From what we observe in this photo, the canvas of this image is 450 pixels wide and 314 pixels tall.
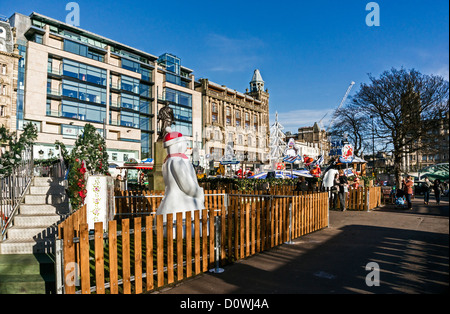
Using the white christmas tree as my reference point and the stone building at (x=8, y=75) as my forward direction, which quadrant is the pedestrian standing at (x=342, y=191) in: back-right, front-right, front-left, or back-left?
back-left

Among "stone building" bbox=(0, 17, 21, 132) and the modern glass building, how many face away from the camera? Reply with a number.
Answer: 0

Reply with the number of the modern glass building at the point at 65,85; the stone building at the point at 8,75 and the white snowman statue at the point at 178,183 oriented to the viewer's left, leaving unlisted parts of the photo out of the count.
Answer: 0

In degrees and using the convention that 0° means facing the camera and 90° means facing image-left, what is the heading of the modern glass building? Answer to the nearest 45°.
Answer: approximately 315°

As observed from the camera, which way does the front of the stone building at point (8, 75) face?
facing the viewer and to the right of the viewer

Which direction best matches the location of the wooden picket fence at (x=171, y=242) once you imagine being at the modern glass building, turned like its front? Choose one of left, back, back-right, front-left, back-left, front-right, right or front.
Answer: front-right

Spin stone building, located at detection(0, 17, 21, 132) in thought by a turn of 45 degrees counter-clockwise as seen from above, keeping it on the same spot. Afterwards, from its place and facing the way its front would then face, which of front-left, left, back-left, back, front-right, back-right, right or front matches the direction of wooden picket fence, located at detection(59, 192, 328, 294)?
right
